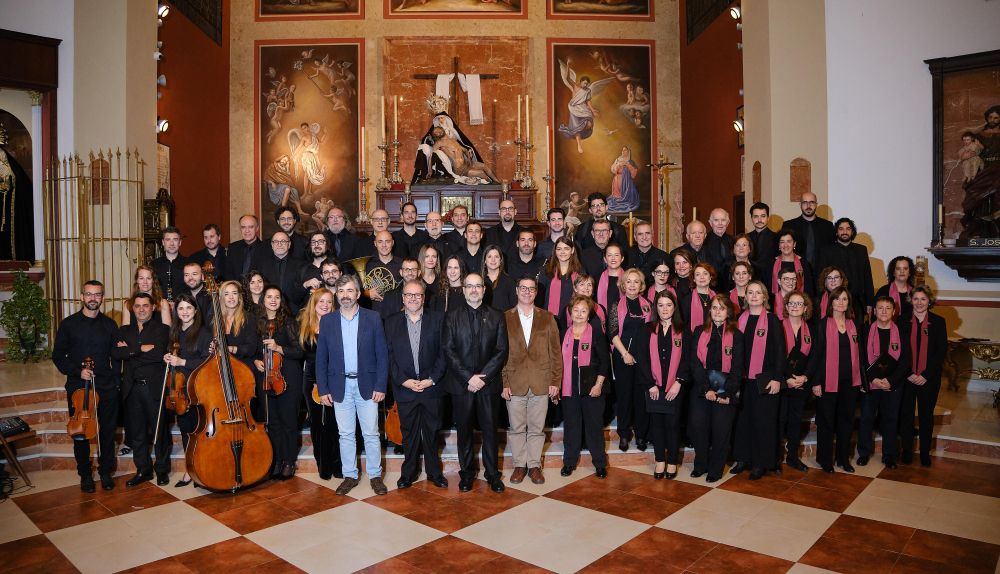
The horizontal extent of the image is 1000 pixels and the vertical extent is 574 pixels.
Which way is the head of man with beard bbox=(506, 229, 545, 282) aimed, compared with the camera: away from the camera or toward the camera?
toward the camera

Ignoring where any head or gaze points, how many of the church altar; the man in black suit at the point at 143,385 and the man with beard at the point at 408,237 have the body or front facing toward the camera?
3

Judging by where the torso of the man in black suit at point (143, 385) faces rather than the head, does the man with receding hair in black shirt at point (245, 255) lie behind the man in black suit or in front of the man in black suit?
behind

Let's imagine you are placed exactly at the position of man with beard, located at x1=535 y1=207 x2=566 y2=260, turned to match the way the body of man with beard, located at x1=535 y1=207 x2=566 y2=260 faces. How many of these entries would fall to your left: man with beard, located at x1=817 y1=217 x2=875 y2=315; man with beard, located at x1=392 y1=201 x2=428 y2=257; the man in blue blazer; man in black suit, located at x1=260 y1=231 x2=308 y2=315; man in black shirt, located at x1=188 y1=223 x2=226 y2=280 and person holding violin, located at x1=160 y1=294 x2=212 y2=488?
1

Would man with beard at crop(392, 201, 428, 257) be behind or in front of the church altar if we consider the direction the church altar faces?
in front

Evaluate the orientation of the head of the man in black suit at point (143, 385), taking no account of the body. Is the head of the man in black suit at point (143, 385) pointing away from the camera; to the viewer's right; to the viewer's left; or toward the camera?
toward the camera

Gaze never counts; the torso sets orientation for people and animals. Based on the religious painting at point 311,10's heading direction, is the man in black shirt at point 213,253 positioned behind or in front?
in front

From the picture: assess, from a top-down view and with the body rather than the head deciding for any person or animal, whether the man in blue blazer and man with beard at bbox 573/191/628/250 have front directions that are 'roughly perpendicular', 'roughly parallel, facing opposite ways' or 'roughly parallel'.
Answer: roughly parallel

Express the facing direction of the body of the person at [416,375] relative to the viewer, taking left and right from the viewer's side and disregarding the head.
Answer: facing the viewer

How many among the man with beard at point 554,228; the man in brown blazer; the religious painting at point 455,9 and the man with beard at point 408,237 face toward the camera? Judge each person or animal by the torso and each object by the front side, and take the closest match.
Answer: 4

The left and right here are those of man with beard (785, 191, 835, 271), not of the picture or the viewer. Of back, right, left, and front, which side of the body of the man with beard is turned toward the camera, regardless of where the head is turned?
front

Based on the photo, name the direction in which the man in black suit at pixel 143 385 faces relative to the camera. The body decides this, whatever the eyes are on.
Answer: toward the camera

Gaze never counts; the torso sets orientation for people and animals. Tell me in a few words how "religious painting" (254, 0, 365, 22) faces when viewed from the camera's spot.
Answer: facing the viewer
